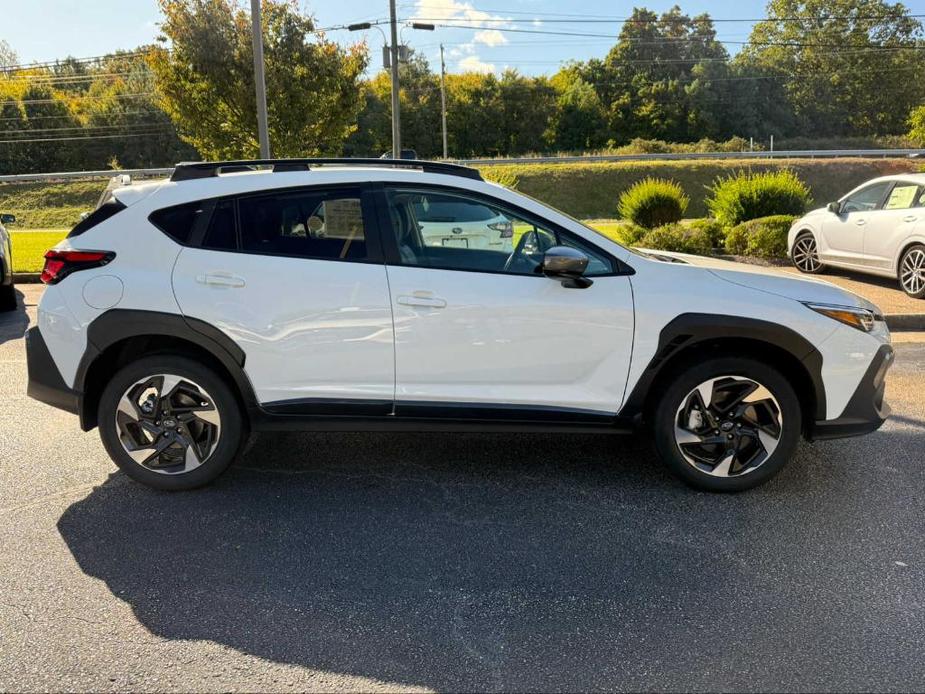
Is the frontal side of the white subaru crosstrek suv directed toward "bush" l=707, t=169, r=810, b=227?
no

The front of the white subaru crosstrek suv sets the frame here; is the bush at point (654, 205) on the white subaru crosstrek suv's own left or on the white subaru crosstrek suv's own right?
on the white subaru crosstrek suv's own left

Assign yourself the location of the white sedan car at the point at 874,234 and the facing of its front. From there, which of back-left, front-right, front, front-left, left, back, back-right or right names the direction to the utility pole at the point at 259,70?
front-left

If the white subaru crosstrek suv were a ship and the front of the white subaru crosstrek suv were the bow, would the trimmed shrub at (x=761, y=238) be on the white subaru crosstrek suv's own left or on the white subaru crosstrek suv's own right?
on the white subaru crosstrek suv's own left

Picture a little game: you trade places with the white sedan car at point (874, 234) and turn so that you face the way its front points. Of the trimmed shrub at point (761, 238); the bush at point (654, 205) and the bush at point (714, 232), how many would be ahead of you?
3

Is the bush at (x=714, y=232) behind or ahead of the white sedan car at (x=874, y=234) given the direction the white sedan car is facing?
ahead

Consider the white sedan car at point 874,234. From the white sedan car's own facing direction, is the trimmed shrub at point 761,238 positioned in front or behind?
in front

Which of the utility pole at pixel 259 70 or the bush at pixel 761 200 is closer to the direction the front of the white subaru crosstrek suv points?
the bush

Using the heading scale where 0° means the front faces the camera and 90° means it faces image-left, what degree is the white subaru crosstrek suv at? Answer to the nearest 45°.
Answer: approximately 270°

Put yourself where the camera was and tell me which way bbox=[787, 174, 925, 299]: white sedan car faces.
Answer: facing away from the viewer and to the left of the viewer

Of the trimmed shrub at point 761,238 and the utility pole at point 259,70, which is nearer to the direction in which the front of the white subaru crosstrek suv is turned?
the trimmed shrub

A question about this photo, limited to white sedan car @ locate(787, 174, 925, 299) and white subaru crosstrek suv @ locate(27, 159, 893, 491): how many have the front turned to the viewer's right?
1
